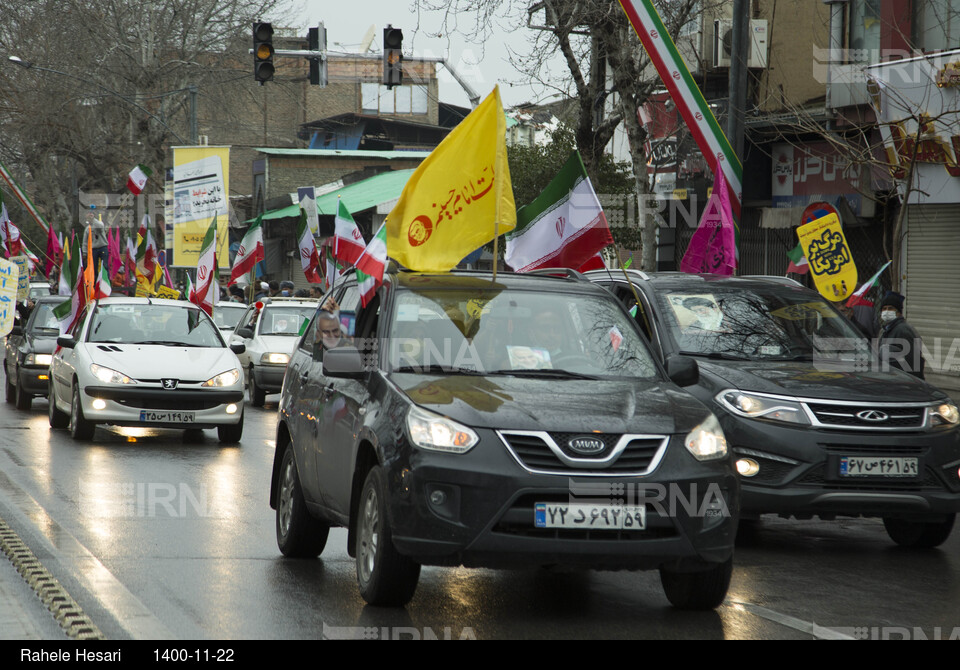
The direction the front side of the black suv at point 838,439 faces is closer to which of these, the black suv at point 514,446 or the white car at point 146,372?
the black suv

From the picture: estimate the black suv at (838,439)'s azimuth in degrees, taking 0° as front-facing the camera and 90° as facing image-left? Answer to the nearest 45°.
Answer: approximately 315°

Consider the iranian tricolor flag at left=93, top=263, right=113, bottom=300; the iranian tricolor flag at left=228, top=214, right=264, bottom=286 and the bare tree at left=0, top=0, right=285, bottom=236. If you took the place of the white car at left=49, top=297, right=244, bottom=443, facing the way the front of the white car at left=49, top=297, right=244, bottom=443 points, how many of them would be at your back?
3

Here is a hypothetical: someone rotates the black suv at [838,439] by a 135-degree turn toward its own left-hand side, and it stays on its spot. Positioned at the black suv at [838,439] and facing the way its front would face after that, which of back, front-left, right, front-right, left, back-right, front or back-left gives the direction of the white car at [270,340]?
front-left

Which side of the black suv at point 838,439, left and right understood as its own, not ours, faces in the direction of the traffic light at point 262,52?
back

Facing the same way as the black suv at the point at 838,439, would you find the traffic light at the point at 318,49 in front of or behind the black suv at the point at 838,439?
behind

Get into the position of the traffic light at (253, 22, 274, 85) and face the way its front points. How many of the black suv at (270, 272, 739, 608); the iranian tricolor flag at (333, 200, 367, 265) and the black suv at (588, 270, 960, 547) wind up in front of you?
3

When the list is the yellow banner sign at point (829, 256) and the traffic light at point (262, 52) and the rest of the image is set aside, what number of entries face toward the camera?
2

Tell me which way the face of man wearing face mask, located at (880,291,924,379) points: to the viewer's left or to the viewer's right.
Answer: to the viewer's left

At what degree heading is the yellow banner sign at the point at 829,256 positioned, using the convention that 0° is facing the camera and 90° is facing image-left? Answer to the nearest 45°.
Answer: approximately 0°
